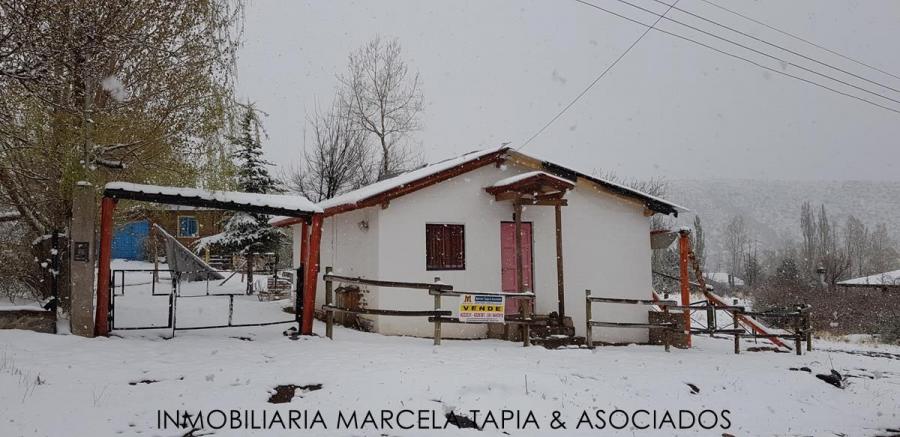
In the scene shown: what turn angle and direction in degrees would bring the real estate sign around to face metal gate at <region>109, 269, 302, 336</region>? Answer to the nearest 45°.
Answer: approximately 90° to its right

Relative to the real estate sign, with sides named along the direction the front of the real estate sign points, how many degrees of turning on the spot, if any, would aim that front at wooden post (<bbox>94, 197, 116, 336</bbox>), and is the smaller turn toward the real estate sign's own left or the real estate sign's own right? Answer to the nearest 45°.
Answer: approximately 90° to the real estate sign's own right

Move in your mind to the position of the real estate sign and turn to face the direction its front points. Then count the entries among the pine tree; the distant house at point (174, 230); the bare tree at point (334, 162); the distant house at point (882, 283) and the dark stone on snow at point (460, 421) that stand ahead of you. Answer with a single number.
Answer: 1

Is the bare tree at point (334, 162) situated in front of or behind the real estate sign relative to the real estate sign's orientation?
behind

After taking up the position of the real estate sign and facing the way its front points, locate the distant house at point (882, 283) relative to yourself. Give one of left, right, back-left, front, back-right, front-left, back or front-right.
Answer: back-left

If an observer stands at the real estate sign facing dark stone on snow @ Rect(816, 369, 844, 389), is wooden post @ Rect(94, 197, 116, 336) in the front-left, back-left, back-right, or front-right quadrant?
back-right

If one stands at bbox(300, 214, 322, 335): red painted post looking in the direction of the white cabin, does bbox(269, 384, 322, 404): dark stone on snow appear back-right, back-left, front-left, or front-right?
back-right

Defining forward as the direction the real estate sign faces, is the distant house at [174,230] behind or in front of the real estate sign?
behind

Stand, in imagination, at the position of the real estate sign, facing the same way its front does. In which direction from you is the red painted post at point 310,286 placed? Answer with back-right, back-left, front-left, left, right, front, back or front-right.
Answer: right

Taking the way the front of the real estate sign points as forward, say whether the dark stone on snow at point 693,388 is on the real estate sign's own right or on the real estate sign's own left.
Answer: on the real estate sign's own left

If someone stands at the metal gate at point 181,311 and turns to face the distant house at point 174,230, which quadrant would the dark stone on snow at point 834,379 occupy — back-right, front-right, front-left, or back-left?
back-right

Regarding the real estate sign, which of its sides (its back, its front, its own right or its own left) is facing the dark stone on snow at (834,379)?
left

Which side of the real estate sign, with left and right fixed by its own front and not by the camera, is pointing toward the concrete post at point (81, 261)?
right

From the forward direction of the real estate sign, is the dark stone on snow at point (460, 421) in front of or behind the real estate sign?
in front

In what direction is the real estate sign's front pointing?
toward the camera
